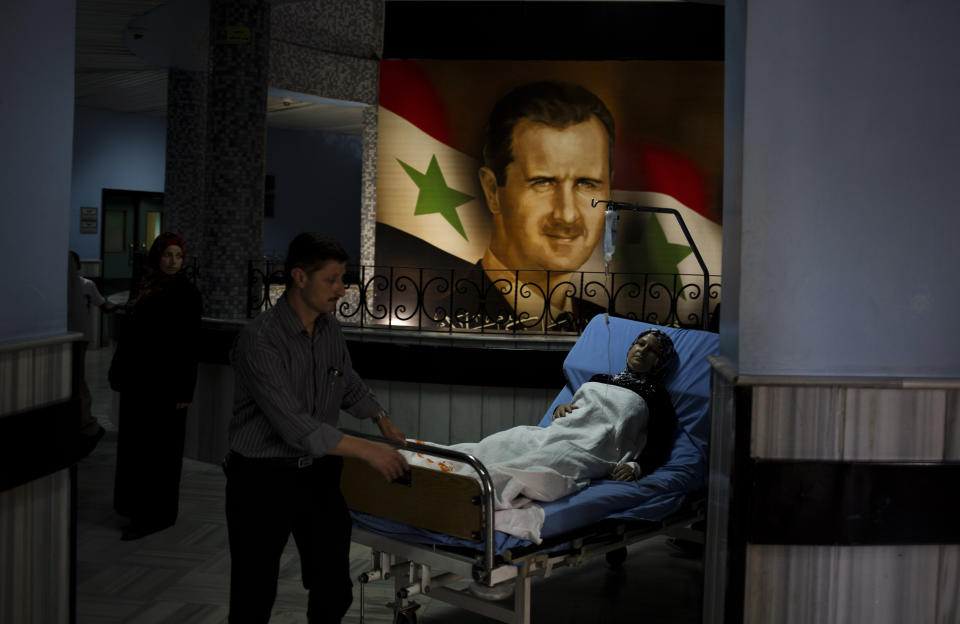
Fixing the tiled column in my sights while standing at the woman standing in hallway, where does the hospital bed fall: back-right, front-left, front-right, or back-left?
back-right

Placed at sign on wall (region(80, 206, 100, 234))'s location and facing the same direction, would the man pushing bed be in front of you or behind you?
in front

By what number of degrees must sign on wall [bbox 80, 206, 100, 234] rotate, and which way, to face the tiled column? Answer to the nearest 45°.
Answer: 0° — it already faces it

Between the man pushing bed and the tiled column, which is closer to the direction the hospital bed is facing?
the man pushing bed

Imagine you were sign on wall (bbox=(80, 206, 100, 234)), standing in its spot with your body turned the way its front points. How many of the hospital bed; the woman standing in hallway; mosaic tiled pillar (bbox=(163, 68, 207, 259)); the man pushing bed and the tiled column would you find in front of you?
5

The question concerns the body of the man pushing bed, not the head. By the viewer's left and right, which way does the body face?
facing the viewer and to the right of the viewer

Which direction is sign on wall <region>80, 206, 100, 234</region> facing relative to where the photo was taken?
toward the camera

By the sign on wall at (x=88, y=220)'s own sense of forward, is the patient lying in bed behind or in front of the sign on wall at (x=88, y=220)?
in front

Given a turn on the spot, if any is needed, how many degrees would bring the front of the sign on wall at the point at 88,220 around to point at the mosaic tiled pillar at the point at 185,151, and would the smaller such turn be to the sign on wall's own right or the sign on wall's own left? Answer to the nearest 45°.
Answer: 0° — it already faces it
